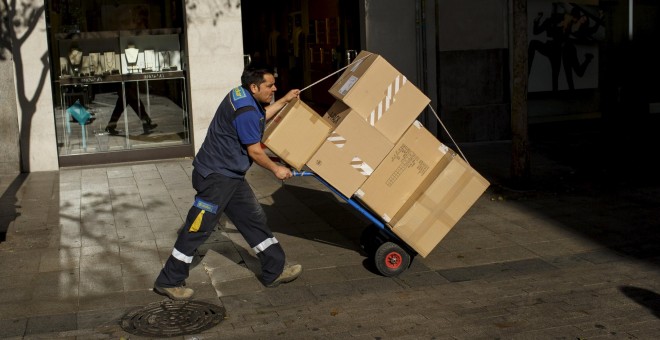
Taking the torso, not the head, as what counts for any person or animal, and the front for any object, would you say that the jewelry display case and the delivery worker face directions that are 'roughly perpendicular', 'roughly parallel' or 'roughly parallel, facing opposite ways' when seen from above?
roughly perpendicular

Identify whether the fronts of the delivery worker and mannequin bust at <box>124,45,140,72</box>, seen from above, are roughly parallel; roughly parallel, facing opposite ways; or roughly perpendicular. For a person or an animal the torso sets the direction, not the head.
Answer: roughly perpendicular

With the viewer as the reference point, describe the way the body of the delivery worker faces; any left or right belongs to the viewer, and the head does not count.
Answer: facing to the right of the viewer

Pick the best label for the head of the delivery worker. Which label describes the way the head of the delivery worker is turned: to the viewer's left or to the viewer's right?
to the viewer's right

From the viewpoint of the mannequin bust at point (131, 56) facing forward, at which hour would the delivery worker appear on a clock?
The delivery worker is roughly at 12 o'clock from the mannequin bust.

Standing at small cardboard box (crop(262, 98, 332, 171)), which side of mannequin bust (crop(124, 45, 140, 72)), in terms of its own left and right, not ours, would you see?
front

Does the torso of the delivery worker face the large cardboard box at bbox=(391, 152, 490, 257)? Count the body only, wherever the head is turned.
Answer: yes

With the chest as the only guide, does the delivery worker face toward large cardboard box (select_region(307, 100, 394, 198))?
yes

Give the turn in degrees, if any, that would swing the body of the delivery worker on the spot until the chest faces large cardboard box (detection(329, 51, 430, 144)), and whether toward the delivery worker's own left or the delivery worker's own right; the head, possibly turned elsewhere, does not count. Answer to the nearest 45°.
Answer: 0° — they already face it

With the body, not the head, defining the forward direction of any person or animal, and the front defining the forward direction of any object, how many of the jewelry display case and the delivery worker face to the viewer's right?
1

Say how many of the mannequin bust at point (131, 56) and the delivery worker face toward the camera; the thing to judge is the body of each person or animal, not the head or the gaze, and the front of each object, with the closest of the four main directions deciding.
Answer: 1
